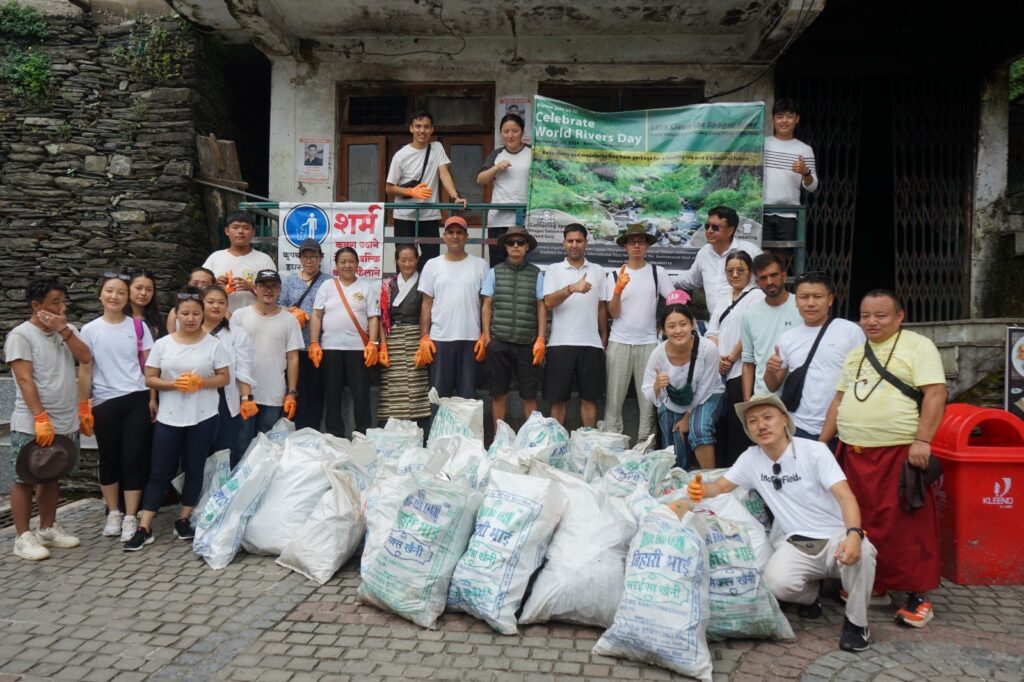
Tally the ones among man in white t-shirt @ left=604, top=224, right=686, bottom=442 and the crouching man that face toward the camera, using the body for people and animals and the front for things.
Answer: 2

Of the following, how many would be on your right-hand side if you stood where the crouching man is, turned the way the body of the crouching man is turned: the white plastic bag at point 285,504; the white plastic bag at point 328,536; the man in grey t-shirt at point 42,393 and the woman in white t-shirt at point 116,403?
4

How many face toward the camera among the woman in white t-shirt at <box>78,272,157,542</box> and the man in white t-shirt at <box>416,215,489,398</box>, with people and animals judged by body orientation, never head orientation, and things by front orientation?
2

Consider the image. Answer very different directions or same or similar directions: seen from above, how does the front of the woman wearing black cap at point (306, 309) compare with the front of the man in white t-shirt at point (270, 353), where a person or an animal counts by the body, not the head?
same or similar directions

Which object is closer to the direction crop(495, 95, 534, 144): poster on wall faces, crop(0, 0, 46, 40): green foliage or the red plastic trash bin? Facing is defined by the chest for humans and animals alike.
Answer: the red plastic trash bin

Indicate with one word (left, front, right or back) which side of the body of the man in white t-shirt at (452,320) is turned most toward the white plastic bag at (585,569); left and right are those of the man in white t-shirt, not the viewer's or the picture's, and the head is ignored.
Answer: front

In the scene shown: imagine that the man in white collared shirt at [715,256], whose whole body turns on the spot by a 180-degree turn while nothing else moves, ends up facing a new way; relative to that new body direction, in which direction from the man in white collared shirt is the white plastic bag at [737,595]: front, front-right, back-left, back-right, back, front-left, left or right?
back-right

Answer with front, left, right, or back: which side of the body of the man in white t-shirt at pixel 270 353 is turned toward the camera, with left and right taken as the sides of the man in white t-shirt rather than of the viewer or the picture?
front

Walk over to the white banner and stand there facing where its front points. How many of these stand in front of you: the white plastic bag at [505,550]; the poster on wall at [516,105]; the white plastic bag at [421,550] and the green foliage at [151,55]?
2

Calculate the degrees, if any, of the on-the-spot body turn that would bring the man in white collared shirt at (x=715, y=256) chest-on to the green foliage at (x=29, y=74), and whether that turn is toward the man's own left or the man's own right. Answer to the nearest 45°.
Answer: approximately 45° to the man's own right

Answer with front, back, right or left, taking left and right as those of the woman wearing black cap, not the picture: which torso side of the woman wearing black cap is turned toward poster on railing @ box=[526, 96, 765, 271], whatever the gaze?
left

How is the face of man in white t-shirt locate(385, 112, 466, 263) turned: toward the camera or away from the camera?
toward the camera

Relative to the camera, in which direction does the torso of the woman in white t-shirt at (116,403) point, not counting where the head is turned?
toward the camera

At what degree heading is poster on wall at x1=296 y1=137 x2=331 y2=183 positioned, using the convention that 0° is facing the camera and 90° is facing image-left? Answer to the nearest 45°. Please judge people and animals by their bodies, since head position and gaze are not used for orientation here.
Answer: approximately 0°

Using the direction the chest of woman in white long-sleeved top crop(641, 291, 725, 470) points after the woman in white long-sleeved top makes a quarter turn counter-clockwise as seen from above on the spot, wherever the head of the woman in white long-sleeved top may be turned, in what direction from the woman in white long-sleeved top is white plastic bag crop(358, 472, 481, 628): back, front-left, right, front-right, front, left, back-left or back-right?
back-right

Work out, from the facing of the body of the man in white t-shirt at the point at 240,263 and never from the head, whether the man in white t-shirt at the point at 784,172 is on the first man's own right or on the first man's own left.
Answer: on the first man's own left
